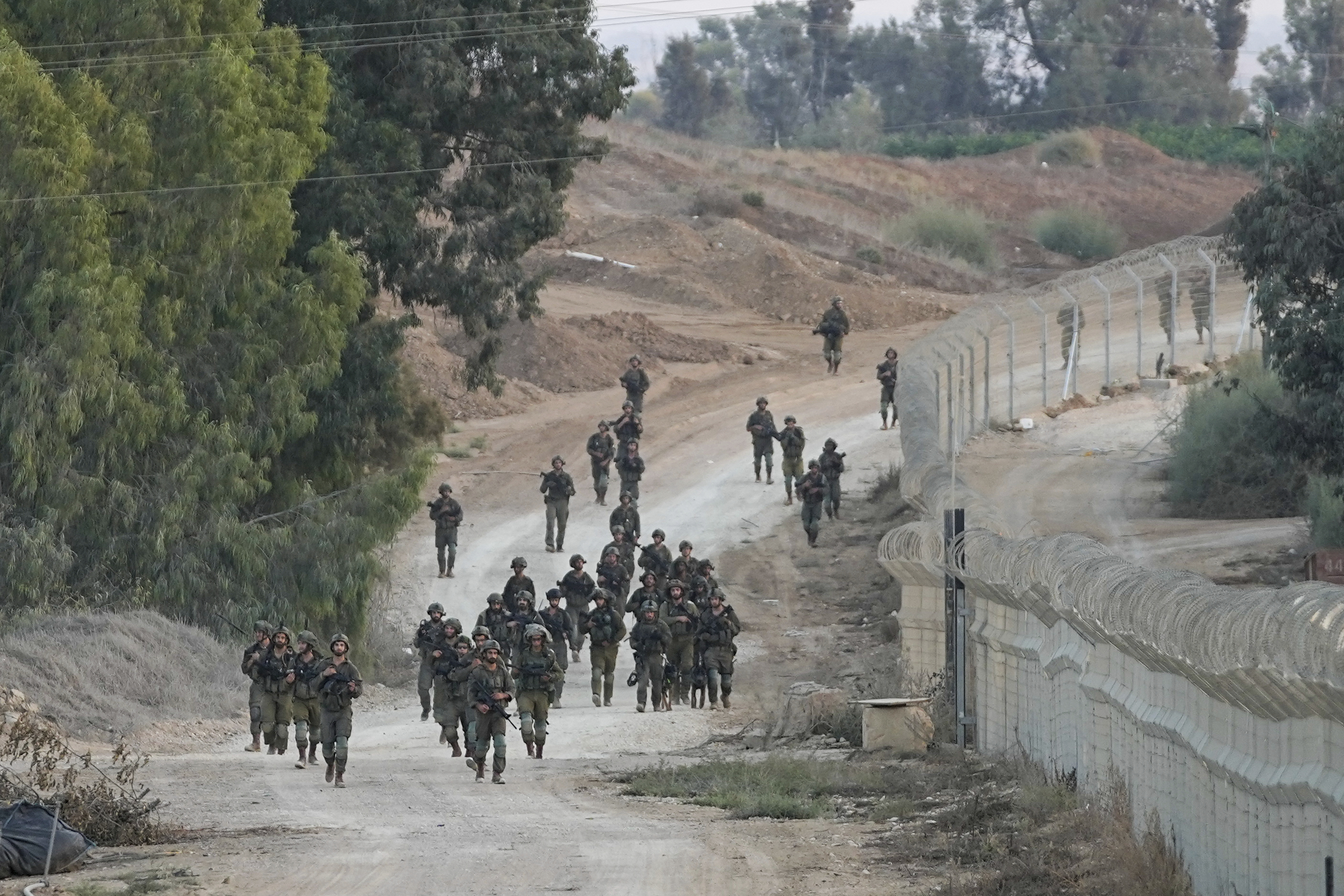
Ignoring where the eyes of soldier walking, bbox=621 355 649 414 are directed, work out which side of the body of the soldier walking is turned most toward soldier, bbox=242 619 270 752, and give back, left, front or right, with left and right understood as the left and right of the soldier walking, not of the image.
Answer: front

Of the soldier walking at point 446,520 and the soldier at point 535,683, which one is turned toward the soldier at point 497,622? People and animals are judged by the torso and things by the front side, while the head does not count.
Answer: the soldier walking

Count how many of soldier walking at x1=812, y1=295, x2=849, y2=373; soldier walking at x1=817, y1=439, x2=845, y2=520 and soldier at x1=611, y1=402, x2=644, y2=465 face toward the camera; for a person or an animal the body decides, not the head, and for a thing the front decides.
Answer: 3

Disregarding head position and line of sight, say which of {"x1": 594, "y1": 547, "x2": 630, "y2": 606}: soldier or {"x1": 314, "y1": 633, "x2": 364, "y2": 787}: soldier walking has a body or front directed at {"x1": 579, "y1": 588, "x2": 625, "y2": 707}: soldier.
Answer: {"x1": 594, "y1": 547, "x2": 630, "y2": 606}: soldier

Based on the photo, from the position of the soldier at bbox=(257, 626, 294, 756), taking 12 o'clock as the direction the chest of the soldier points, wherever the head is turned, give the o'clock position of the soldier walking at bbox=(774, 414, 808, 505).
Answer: The soldier walking is roughly at 7 o'clock from the soldier.

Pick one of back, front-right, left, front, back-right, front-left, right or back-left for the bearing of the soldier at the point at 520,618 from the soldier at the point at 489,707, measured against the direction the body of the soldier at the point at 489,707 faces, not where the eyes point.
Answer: back

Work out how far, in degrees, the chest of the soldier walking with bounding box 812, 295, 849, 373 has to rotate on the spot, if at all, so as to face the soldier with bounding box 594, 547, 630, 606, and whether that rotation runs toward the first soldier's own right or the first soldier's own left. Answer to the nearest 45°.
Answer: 0° — they already face them

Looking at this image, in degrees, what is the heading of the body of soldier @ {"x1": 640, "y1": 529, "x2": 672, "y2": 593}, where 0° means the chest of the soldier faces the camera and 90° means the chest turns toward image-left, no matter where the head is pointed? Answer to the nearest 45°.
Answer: approximately 0°

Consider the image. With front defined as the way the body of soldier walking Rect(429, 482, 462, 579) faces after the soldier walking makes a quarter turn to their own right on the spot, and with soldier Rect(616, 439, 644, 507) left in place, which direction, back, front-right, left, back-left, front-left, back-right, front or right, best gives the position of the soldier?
back-right

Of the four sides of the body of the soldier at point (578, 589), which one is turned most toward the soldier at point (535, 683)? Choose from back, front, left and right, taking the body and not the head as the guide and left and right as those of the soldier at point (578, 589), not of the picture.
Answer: front

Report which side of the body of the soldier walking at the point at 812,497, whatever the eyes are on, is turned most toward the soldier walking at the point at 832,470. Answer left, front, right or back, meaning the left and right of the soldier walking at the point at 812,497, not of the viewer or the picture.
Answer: back
